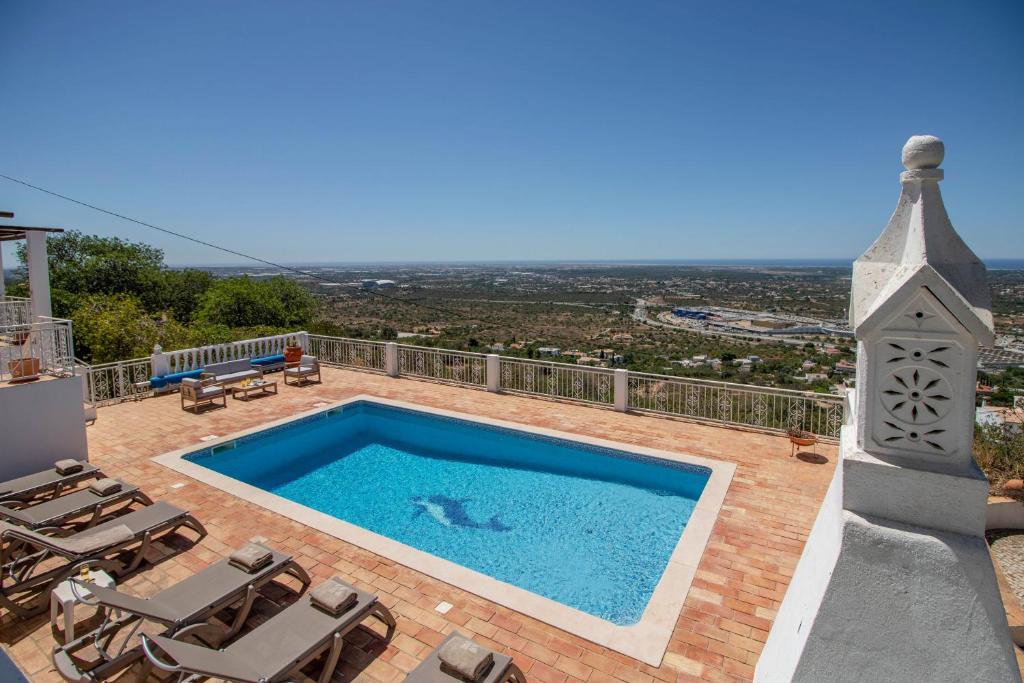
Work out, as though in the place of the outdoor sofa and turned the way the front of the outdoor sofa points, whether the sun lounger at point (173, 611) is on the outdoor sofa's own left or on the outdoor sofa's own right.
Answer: on the outdoor sofa's own right

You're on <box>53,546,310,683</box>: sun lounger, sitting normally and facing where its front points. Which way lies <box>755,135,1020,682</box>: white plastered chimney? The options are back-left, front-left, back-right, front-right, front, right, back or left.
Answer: right

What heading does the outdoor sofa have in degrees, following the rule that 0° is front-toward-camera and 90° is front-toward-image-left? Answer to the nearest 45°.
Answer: approximately 315°

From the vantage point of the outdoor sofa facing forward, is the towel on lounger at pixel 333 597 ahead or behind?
ahead

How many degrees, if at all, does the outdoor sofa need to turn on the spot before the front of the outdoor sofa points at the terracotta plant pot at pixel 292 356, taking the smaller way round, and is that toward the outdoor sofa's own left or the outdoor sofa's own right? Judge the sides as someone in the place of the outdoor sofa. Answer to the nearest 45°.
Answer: approximately 90° to the outdoor sofa's own left

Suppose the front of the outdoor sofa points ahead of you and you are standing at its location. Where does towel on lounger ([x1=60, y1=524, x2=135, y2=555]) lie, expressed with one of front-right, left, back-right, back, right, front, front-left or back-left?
front-right
